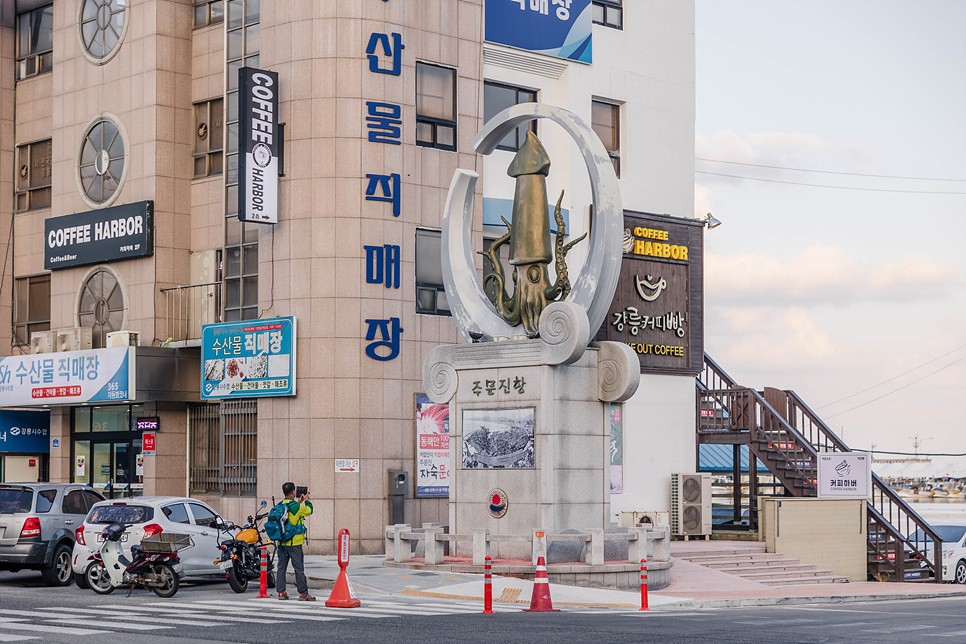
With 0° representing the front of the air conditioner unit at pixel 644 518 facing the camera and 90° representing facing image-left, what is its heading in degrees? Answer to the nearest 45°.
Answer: approximately 0°

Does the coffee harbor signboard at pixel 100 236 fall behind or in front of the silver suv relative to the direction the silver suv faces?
in front

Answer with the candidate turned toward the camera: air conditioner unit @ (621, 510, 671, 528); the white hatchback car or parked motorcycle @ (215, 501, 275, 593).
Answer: the air conditioner unit

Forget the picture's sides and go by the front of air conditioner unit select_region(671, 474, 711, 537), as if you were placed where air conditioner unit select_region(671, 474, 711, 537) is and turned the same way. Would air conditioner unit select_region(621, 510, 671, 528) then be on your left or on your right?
on your right

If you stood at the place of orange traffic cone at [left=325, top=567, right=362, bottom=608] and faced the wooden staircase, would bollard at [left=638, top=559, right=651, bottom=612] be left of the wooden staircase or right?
right

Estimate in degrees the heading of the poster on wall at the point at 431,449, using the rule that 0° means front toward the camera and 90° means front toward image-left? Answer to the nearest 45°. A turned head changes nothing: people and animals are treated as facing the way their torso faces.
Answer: approximately 0°
